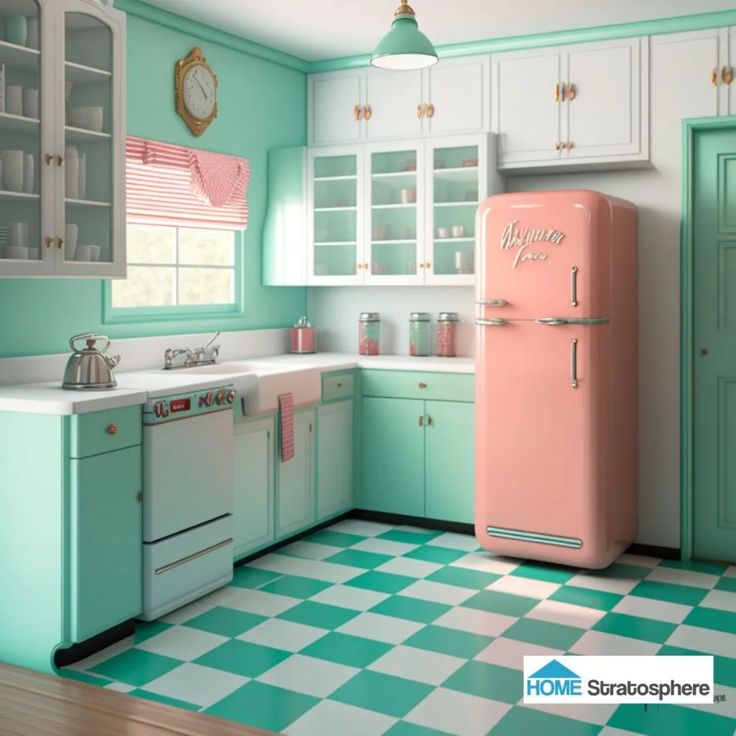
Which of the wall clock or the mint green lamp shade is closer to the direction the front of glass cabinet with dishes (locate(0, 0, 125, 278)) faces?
the mint green lamp shade

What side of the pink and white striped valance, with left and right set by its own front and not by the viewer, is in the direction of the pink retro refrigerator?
front

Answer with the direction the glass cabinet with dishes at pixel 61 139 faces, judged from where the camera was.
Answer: facing the viewer and to the right of the viewer

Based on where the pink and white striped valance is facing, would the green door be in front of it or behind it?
in front

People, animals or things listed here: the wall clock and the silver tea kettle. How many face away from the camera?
0

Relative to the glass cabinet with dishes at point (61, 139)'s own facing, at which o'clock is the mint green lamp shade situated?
The mint green lamp shade is roughly at 11 o'clock from the glass cabinet with dishes.
